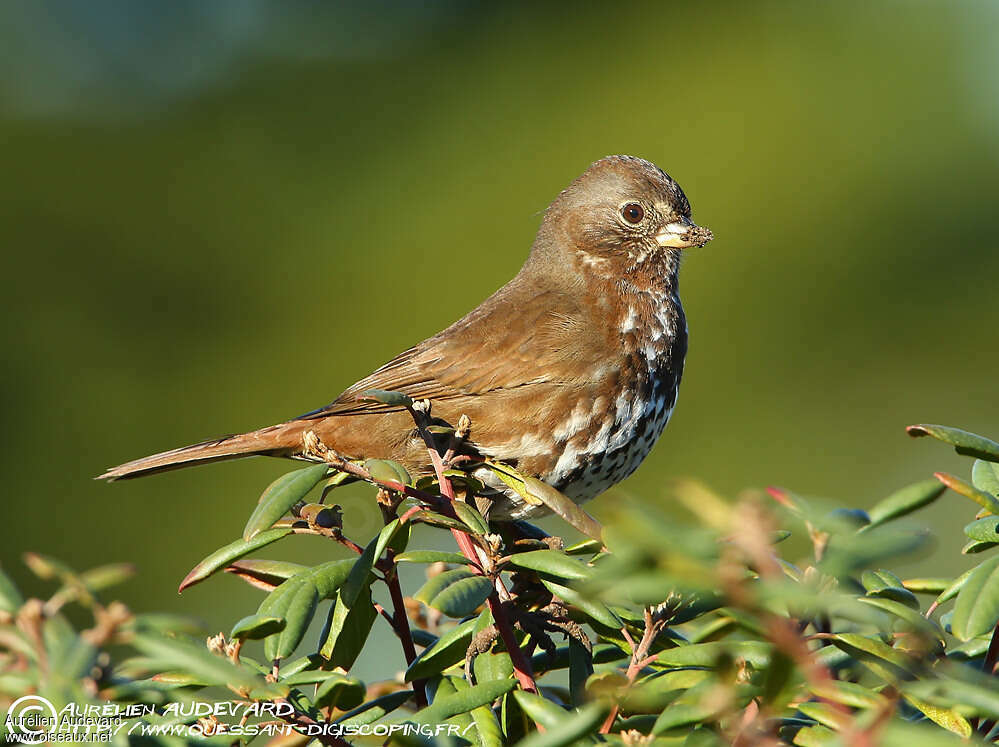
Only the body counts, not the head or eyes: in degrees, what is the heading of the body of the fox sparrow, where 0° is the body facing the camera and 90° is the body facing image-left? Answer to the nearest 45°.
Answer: approximately 270°
